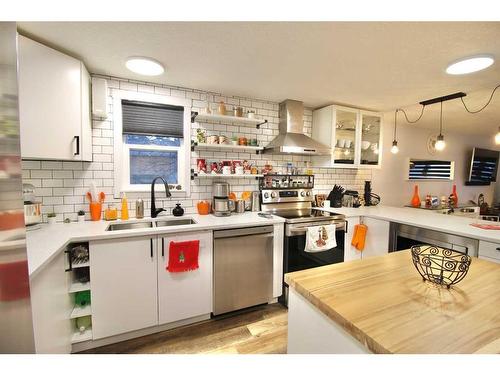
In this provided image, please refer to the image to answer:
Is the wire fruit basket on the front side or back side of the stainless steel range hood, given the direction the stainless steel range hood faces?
on the front side

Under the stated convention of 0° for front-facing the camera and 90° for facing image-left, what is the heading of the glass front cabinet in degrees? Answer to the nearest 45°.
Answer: approximately 315°

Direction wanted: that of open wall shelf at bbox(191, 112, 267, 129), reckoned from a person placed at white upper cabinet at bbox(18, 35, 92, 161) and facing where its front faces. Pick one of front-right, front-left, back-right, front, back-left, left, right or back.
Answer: front-left

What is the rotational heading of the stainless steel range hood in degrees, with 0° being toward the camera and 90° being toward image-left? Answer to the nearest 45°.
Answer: approximately 315°

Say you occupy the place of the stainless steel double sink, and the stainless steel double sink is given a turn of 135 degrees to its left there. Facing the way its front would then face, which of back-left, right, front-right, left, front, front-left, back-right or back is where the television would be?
front-right

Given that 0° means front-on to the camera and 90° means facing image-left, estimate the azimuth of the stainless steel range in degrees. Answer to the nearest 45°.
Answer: approximately 315°

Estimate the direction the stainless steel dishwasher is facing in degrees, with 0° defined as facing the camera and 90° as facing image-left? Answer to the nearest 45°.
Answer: approximately 315°

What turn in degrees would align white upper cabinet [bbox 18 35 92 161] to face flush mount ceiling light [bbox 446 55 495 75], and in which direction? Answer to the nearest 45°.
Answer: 0° — it already faces it

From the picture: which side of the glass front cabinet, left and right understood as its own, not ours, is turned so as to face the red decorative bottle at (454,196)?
left

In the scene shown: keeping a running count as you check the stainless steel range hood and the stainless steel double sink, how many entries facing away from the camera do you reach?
0

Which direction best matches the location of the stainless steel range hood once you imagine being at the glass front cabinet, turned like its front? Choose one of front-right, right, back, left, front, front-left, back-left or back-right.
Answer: right

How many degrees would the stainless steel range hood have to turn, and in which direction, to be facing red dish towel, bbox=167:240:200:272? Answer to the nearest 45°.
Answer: approximately 90° to its right

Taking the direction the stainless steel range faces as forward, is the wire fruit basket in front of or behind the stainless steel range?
in front
